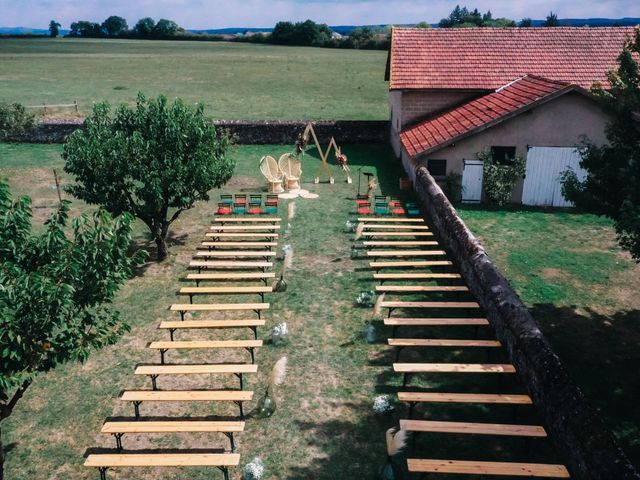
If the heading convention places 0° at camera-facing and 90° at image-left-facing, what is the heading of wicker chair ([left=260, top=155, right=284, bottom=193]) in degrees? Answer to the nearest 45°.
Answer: approximately 315°

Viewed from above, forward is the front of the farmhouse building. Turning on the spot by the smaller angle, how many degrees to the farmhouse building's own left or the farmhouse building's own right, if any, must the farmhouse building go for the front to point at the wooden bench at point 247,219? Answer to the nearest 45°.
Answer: approximately 45° to the farmhouse building's own right

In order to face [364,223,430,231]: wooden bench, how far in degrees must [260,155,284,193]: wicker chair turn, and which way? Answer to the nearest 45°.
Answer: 0° — it already faces it

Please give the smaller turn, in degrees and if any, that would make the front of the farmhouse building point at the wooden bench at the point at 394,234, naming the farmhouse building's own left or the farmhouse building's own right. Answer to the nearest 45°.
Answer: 0° — it already faces it

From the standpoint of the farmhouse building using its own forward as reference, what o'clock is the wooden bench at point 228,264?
The wooden bench is roughly at 1 o'clock from the farmhouse building.
